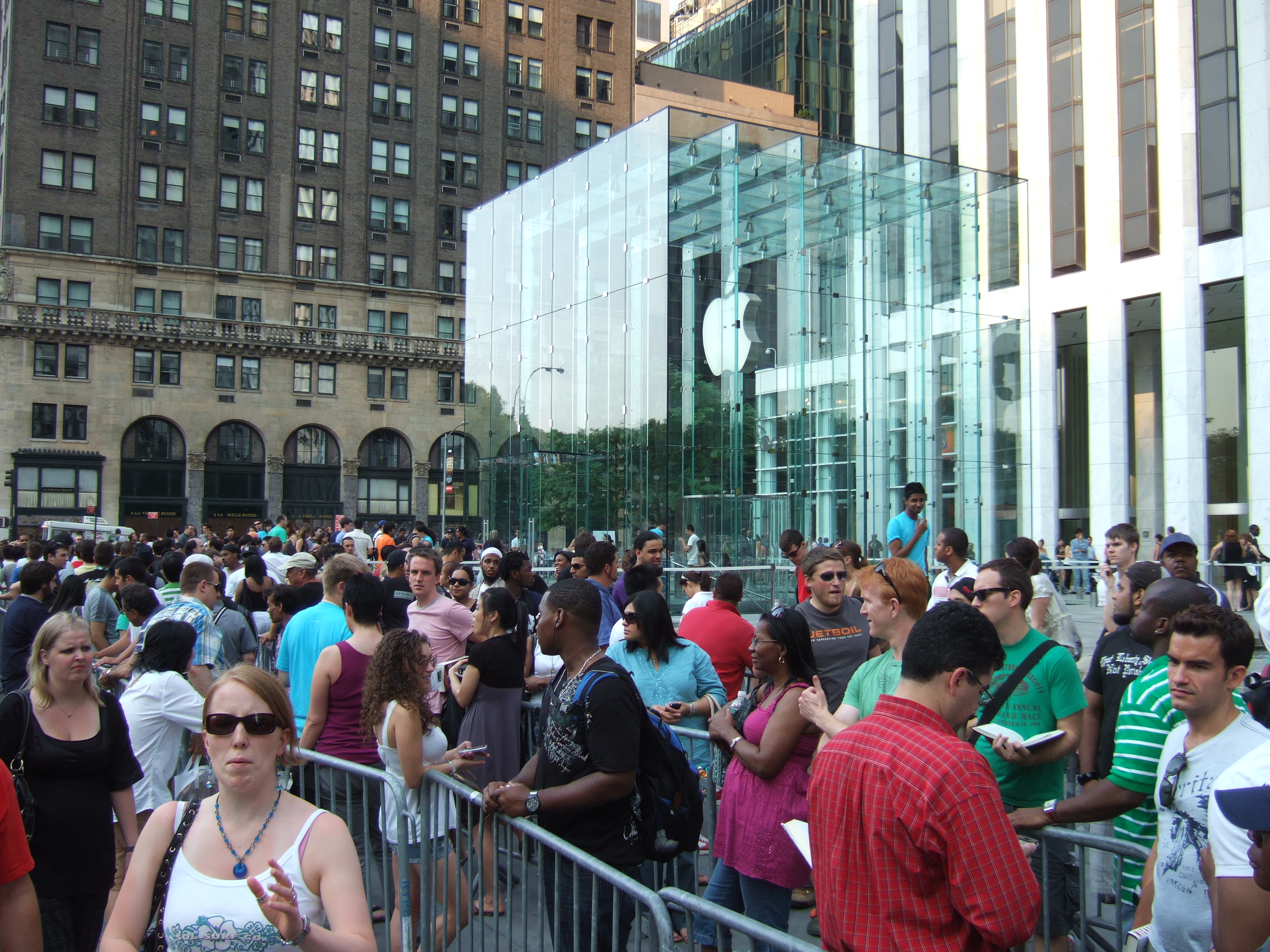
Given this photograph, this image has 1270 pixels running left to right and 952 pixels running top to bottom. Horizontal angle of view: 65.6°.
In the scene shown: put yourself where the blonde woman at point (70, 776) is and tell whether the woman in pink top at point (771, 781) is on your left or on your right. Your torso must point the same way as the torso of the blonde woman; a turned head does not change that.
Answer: on your left

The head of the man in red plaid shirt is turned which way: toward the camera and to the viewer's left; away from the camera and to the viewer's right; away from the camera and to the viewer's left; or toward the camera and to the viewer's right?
away from the camera and to the viewer's right

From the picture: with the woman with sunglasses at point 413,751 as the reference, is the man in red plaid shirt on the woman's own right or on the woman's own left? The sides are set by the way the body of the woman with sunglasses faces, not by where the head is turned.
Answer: on the woman's own right

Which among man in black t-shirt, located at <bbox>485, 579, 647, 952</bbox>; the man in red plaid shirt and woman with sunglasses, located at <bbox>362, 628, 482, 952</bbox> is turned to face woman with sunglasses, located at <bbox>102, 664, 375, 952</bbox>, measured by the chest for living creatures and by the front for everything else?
the man in black t-shirt

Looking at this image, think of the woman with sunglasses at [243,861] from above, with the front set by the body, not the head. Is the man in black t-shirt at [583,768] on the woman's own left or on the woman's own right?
on the woman's own left

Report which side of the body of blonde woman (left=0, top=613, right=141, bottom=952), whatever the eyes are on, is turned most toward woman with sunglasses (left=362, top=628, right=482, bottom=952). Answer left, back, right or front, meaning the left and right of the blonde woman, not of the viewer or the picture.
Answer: left

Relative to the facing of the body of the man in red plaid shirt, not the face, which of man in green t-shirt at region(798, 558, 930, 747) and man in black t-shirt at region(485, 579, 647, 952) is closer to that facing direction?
the man in green t-shirt

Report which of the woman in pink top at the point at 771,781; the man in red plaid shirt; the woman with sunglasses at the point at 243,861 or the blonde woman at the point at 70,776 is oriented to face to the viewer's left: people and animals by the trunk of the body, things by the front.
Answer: the woman in pink top

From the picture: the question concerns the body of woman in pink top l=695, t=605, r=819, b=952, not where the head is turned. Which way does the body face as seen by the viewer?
to the viewer's left

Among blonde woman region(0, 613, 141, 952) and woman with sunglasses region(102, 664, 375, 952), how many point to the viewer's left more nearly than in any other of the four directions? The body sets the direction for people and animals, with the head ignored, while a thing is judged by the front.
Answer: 0

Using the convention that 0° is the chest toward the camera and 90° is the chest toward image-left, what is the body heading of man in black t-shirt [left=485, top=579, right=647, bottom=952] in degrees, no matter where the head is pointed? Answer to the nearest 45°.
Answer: approximately 45°

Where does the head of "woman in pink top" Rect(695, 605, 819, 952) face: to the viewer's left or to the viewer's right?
to the viewer's left

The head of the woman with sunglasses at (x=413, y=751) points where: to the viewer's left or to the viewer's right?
to the viewer's right
